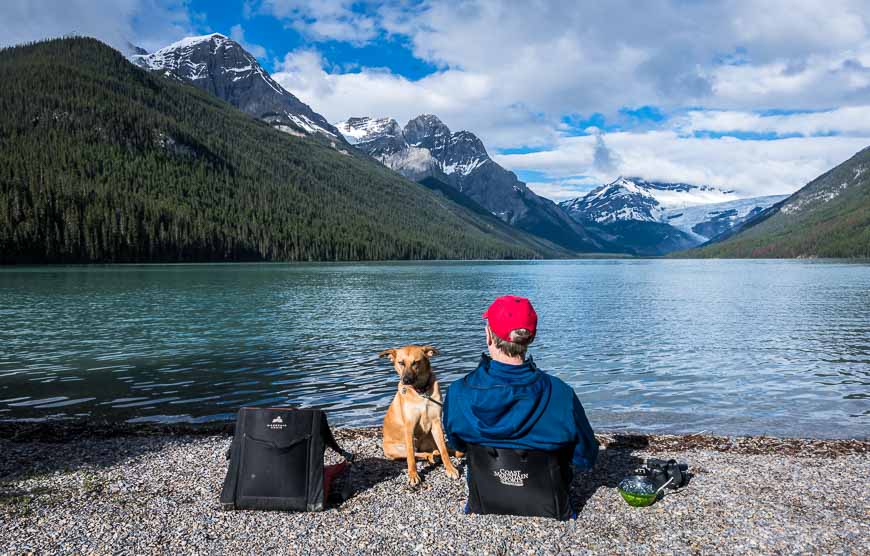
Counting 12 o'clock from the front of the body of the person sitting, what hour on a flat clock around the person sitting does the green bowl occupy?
The green bowl is roughly at 2 o'clock from the person sitting.

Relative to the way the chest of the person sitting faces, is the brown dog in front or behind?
in front

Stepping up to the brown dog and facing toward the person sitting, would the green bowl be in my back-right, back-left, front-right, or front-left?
front-left

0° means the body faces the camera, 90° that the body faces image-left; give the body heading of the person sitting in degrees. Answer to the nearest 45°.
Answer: approximately 180°

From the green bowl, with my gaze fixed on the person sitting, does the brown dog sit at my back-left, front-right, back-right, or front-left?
front-right

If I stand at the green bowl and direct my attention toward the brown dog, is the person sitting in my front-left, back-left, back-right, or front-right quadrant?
front-left

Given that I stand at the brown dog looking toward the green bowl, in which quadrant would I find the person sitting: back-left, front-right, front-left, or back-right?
front-right
